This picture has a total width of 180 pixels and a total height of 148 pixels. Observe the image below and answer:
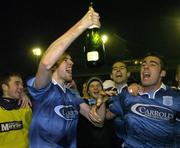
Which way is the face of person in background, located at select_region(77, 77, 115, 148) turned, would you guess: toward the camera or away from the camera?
toward the camera

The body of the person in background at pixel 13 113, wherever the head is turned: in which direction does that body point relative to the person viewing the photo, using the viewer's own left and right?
facing the viewer and to the right of the viewer
